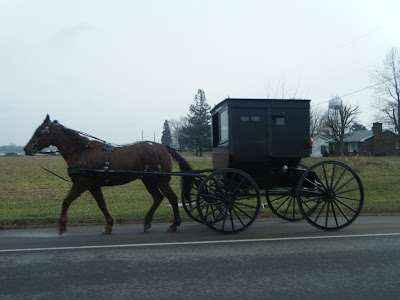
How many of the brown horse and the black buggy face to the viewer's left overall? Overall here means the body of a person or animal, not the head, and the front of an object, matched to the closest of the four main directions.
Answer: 2

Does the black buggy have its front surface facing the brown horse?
yes

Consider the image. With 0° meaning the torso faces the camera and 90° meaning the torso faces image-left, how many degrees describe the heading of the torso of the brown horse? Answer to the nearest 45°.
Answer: approximately 90°

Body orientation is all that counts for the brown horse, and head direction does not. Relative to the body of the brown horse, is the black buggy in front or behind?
behind

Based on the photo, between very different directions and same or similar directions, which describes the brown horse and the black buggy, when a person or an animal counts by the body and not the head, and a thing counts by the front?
same or similar directions

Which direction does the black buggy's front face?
to the viewer's left
